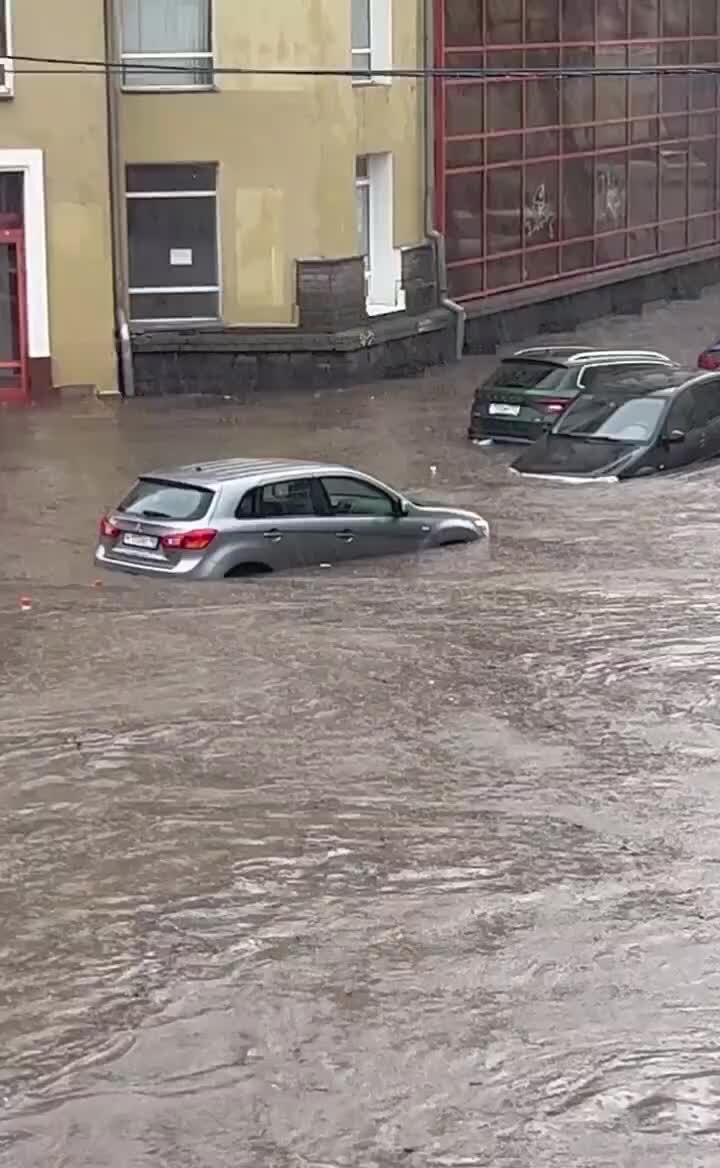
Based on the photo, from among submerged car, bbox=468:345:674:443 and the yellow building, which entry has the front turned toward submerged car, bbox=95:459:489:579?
the yellow building

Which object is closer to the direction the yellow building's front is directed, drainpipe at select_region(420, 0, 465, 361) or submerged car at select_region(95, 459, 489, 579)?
the submerged car

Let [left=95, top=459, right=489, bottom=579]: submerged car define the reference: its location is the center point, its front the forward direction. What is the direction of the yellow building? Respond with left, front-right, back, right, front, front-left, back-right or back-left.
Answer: front-left

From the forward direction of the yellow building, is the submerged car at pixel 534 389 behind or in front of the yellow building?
in front

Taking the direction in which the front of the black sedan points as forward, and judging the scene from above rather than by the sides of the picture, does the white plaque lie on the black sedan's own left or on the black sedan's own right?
on the black sedan's own right

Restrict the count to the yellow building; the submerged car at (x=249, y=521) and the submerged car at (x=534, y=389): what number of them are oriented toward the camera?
1

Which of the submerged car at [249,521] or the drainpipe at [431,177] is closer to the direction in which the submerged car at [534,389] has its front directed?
the drainpipe

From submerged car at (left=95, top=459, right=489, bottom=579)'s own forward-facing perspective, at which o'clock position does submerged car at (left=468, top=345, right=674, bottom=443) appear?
submerged car at (left=468, top=345, right=674, bottom=443) is roughly at 11 o'clock from submerged car at (left=95, top=459, right=489, bottom=579).

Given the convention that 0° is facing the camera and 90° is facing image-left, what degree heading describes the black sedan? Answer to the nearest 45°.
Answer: approximately 45°

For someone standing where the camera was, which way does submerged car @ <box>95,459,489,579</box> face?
facing away from the viewer and to the right of the viewer

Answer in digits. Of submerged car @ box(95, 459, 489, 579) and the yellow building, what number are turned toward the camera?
1

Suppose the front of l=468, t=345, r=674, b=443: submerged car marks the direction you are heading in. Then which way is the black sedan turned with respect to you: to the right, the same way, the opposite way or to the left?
the opposite way
